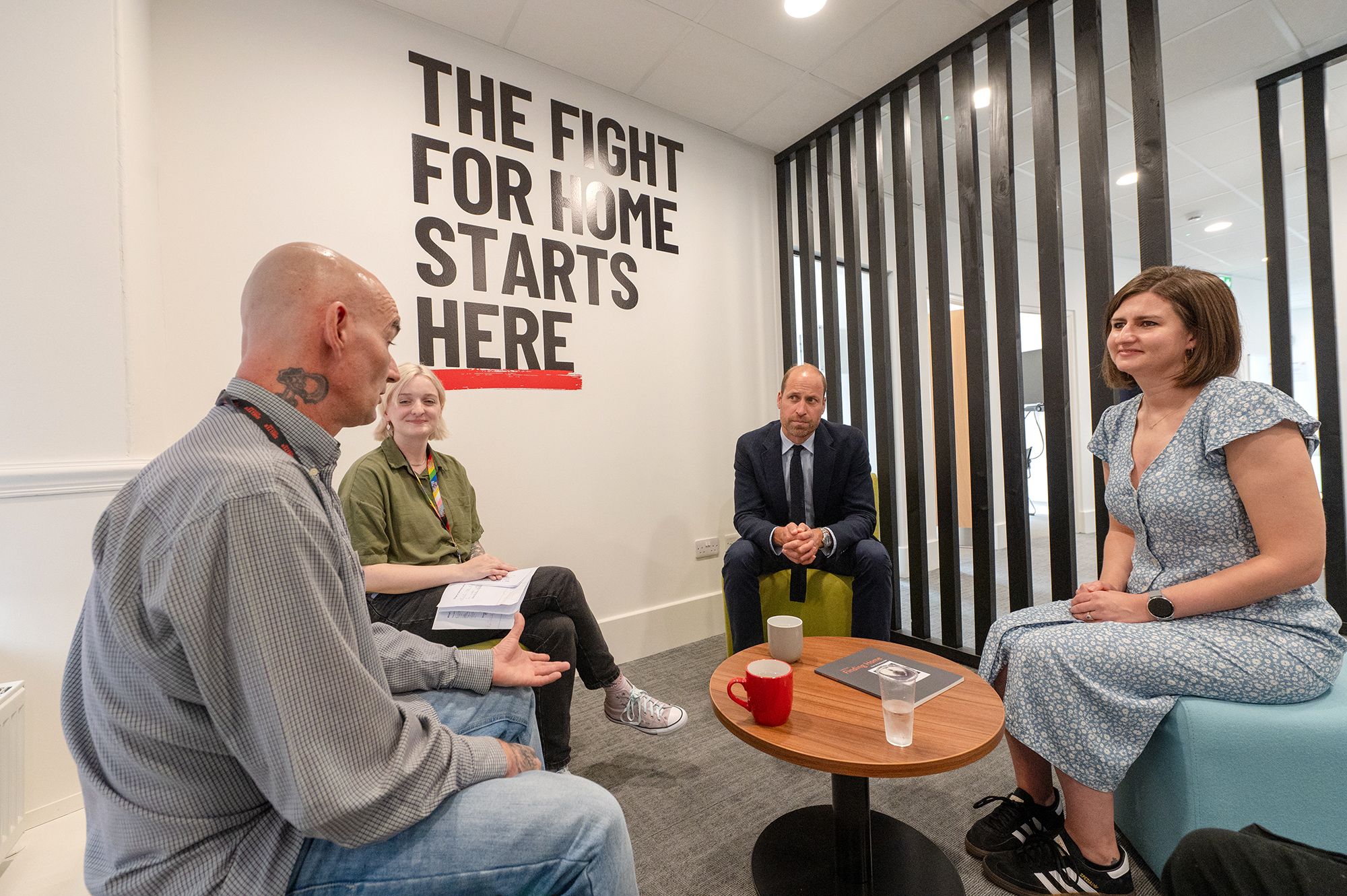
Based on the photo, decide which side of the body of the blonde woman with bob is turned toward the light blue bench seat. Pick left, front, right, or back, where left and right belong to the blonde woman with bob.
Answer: front

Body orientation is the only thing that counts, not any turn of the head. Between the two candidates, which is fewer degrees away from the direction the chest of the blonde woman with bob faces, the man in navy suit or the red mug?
the red mug

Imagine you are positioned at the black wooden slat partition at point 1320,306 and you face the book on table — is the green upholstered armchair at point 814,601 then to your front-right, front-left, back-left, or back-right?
front-right

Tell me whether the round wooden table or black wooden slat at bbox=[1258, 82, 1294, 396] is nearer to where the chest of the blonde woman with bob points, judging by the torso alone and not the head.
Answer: the round wooden table

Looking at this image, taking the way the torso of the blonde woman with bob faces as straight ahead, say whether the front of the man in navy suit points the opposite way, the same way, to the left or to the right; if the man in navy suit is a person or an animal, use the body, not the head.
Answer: to the right

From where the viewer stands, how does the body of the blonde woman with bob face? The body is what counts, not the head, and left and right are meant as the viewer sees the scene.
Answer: facing the viewer and to the right of the viewer

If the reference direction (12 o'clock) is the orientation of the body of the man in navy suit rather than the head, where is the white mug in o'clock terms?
The white mug is roughly at 12 o'clock from the man in navy suit.

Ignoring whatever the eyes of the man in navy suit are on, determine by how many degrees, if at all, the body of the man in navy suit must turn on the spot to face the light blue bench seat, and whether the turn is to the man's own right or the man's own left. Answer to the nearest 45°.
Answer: approximately 45° to the man's own left

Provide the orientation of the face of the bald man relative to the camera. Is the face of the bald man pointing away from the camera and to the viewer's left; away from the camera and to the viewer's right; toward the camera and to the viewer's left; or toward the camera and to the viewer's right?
away from the camera and to the viewer's right

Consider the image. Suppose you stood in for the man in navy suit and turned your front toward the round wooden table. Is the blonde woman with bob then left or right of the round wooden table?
right

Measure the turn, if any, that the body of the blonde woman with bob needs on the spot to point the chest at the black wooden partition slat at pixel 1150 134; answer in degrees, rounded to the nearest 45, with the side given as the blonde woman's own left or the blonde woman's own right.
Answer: approximately 45° to the blonde woman's own left

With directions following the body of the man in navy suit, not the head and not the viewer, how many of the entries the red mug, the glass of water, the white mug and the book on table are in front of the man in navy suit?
4

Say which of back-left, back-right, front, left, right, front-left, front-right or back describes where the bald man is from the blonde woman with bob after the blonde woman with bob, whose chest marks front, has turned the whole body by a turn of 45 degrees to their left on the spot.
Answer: right

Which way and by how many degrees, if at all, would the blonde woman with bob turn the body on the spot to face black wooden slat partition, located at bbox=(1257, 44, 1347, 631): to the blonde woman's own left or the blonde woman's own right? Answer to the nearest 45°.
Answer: approximately 45° to the blonde woman's own left

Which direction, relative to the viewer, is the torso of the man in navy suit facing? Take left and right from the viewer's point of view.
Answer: facing the viewer

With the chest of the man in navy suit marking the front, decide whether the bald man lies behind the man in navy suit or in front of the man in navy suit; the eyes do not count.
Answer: in front

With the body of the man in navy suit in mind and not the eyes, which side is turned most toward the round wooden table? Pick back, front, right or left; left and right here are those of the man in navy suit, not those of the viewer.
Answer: front

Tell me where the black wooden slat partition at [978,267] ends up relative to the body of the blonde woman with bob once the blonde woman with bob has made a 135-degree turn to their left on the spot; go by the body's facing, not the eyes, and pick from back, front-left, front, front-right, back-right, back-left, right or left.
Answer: right

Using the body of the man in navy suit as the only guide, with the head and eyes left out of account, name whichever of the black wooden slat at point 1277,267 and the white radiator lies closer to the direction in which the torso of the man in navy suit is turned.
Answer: the white radiator

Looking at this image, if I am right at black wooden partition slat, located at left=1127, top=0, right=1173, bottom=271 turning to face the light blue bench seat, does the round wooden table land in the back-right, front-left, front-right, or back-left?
front-right
